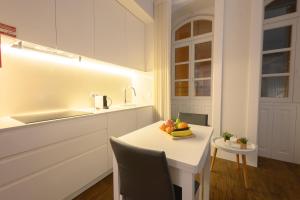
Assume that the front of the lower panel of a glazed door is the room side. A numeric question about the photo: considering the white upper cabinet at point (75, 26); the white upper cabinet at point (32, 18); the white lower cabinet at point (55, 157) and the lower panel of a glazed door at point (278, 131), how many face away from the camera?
0

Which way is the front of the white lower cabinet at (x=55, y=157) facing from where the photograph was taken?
facing the viewer and to the right of the viewer

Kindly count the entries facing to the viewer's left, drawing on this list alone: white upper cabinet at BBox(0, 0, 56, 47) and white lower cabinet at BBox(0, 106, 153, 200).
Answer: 0

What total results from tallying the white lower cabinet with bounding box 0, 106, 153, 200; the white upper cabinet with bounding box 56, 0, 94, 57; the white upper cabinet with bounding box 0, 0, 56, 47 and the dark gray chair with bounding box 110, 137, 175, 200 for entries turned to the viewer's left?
0

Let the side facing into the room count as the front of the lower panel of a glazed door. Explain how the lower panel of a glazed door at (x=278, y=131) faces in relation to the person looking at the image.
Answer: facing the viewer and to the left of the viewer

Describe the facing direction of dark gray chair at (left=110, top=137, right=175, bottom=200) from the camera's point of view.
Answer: facing away from the viewer and to the right of the viewer

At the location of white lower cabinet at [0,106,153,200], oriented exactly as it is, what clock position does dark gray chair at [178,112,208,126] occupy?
The dark gray chair is roughly at 11 o'clock from the white lower cabinet.

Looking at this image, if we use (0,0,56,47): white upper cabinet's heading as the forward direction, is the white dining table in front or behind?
in front

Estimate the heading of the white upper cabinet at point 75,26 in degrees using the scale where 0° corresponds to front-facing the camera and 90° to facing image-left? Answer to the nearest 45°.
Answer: approximately 315°

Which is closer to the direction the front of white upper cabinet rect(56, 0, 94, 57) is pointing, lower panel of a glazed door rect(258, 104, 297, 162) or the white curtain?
the lower panel of a glazed door

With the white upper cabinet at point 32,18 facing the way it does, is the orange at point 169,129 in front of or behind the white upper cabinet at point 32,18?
in front

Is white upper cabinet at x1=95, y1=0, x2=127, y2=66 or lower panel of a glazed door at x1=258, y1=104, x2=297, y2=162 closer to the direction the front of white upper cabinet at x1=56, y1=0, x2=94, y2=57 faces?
the lower panel of a glazed door

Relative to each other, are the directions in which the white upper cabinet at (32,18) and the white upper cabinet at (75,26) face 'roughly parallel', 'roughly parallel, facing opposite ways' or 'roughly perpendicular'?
roughly parallel

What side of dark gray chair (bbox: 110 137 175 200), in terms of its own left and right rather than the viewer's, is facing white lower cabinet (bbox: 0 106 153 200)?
left

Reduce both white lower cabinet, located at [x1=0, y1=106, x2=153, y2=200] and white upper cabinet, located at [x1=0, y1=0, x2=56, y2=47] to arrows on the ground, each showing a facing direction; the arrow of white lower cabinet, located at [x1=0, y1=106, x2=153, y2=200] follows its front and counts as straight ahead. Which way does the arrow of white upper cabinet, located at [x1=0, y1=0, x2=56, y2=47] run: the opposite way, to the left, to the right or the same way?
the same way
